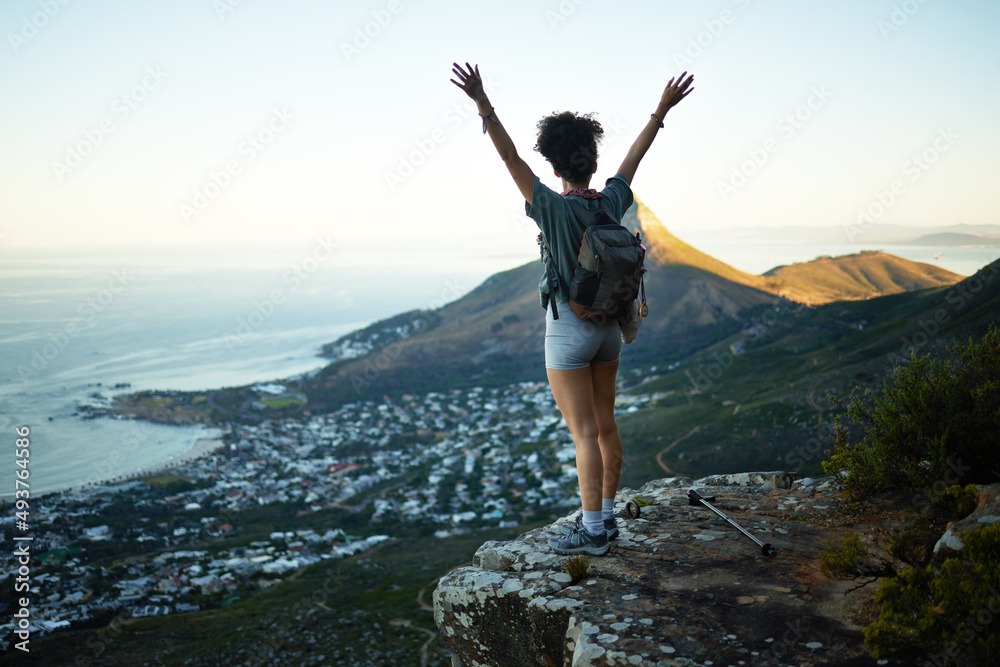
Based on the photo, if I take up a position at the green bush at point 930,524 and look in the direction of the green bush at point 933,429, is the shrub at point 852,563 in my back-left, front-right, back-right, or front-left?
back-left

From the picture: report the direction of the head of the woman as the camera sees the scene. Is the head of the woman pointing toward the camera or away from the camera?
away from the camera

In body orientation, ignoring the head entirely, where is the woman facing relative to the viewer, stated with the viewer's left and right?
facing away from the viewer and to the left of the viewer

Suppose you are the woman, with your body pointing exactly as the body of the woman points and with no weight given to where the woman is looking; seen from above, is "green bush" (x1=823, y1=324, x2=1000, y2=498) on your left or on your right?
on your right
